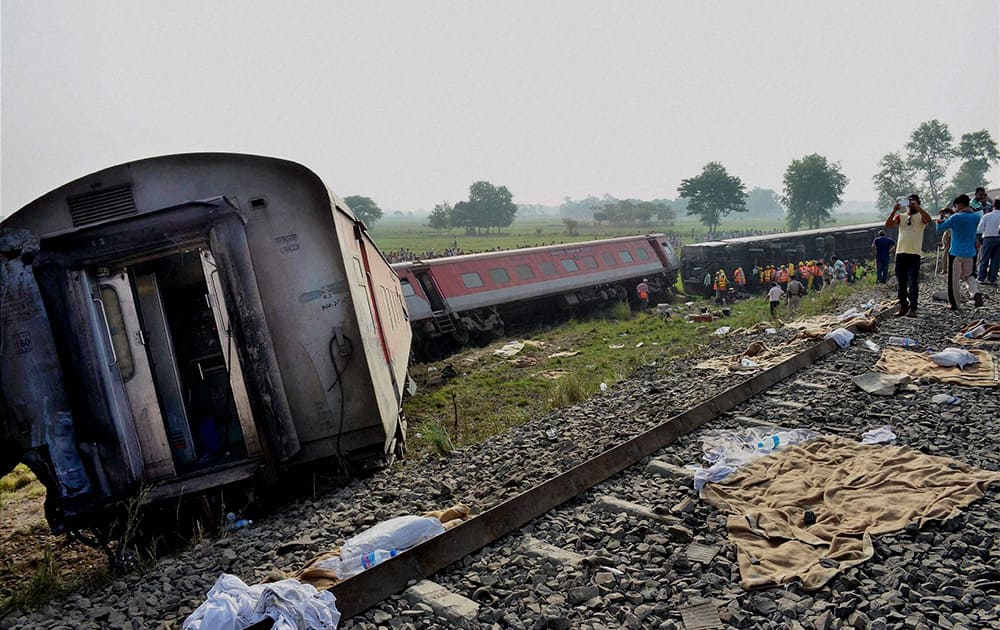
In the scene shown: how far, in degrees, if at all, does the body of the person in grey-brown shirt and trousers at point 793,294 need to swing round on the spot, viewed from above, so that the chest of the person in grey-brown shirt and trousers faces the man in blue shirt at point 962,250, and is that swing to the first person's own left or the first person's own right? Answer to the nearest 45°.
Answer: approximately 135° to the first person's own right

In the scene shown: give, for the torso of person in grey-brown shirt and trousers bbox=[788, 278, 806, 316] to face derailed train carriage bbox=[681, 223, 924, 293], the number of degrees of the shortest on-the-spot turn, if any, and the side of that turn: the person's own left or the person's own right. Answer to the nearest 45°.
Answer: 0° — they already face it

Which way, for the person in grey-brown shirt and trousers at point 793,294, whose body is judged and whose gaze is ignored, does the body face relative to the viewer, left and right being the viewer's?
facing away from the viewer

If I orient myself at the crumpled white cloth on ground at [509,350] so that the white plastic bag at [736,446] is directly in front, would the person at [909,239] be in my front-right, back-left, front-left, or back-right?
front-left

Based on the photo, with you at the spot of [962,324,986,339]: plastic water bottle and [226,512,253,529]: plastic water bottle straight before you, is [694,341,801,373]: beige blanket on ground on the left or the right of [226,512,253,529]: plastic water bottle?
right

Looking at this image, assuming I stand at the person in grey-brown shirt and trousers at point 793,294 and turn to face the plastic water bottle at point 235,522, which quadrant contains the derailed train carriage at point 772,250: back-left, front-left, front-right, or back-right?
back-right

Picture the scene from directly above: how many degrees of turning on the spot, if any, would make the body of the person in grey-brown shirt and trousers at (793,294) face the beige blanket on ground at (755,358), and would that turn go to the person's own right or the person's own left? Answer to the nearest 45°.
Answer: approximately 180°

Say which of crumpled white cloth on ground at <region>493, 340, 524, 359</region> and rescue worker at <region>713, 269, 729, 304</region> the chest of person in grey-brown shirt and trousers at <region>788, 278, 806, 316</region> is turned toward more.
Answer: the rescue worker

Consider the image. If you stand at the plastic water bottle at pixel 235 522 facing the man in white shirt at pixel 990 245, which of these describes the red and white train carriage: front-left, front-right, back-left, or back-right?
front-left

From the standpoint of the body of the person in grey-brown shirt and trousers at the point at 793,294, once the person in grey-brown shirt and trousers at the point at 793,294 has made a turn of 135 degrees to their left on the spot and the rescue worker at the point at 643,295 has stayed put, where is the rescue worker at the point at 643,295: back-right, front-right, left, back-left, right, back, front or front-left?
right

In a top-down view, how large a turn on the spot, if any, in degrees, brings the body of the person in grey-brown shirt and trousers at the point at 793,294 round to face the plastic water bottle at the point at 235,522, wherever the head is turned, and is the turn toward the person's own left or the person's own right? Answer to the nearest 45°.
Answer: approximately 180°
